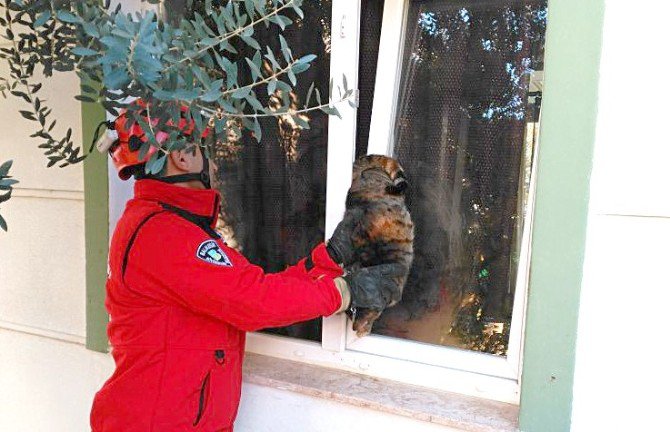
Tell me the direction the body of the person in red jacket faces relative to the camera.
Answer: to the viewer's right

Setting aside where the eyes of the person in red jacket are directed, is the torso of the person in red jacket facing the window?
yes
